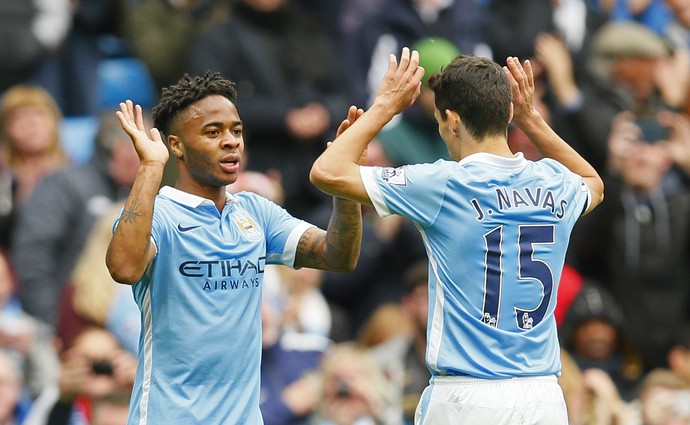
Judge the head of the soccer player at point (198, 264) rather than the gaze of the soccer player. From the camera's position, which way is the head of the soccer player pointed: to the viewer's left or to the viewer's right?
to the viewer's right

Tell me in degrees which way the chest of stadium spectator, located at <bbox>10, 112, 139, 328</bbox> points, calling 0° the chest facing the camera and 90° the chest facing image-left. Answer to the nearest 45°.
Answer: approximately 315°

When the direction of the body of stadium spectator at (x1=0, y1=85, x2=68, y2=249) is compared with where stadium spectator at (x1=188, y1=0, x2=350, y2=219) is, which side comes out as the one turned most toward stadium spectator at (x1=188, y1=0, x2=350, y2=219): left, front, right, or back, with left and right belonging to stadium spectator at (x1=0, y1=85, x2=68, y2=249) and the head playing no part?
left

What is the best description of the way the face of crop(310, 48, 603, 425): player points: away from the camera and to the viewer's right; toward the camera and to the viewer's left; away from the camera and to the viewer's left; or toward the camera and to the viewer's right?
away from the camera and to the viewer's left
